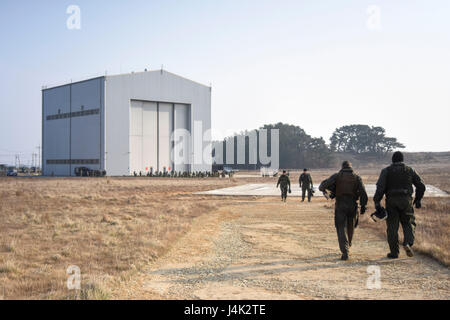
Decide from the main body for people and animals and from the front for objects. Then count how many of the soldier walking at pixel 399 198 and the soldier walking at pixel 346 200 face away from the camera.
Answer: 2

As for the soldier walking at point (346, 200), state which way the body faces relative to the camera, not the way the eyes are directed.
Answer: away from the camera

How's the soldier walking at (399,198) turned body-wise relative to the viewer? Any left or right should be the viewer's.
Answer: facing away from the viewer

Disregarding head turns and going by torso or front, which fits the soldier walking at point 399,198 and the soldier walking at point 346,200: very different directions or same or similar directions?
same or similar directions

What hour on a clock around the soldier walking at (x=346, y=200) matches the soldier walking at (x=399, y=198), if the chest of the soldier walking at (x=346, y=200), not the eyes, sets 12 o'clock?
the soldier walking at (x=399, y=198) is roughly at 3 o'clock from the soldier walking at (x=346, y=200).

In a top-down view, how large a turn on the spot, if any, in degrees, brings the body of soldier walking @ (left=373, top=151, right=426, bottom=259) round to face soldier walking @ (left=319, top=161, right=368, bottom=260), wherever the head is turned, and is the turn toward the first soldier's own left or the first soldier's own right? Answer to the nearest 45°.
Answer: approximately 90° to the first soldier's own left
